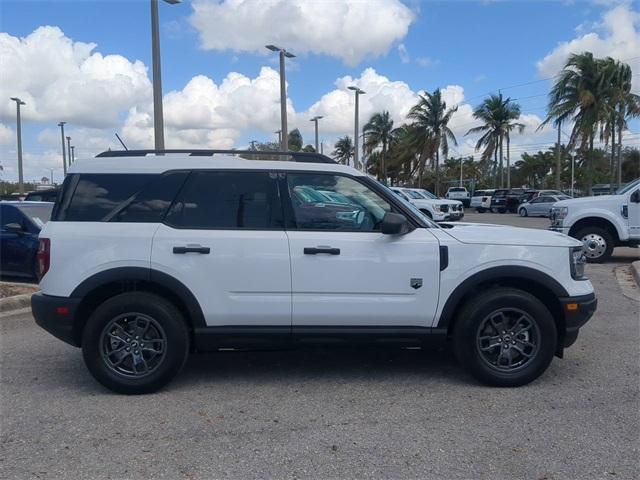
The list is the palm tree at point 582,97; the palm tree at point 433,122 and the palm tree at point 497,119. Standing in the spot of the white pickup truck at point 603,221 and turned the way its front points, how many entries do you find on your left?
0

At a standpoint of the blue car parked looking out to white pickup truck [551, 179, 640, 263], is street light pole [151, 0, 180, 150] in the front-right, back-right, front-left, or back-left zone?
front-left

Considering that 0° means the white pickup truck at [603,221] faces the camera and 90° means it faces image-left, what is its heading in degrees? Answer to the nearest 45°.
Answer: approximately 90°

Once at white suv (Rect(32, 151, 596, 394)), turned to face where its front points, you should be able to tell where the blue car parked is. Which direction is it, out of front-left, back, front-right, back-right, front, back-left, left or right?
back-left

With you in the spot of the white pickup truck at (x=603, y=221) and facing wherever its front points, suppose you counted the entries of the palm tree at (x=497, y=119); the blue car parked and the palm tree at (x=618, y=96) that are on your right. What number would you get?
2

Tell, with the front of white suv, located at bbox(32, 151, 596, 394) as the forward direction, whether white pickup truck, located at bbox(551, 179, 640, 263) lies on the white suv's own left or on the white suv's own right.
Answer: on the white suv's own left

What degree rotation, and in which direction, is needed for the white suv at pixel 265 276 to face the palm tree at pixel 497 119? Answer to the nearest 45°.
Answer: approximately 90° to its left

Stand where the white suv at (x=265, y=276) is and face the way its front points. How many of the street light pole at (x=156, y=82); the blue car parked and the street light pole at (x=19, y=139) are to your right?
0

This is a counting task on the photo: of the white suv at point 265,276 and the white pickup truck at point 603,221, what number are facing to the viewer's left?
1

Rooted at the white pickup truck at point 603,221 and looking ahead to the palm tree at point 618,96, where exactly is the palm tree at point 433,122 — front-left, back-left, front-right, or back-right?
front-left

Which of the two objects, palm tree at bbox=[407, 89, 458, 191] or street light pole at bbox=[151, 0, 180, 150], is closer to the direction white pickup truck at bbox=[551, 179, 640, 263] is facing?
the street light pole

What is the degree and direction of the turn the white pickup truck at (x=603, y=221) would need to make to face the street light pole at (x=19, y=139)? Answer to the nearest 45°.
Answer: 0° — it already faces it

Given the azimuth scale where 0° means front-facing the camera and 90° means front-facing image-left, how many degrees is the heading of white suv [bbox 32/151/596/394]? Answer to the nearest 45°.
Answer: approximately 270°

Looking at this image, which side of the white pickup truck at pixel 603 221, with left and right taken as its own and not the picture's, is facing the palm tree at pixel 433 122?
right

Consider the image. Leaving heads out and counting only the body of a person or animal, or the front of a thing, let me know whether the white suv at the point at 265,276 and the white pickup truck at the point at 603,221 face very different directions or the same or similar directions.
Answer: very different directions

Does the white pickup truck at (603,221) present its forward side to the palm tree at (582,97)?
no

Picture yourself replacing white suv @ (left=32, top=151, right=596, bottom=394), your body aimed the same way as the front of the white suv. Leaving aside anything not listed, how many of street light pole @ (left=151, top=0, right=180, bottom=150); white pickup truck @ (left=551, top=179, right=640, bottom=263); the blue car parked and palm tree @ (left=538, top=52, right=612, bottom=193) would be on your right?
0
